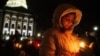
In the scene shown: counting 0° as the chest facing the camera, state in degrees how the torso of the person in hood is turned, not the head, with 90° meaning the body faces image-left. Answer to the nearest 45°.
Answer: approximately 315°
